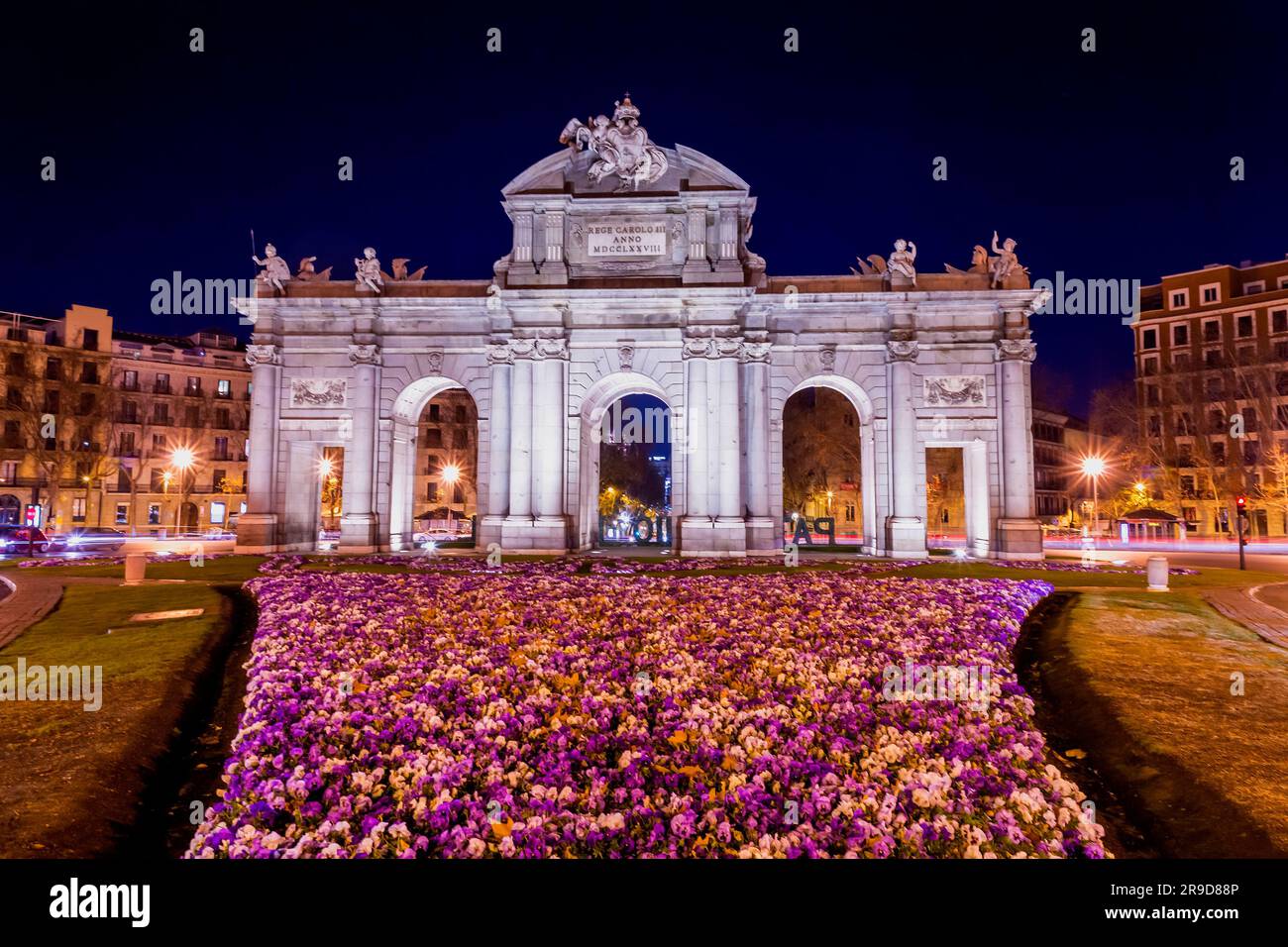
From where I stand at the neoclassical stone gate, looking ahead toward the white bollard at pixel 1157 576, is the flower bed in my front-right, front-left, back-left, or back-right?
front-right

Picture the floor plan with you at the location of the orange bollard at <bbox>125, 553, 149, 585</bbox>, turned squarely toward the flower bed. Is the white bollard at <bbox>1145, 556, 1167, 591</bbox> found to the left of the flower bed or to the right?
left

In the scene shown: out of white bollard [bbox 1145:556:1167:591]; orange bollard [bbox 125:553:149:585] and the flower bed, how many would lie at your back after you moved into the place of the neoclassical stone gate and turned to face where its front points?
0

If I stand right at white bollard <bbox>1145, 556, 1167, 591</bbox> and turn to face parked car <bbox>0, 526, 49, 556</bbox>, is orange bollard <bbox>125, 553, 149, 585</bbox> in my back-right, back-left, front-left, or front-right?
front-left

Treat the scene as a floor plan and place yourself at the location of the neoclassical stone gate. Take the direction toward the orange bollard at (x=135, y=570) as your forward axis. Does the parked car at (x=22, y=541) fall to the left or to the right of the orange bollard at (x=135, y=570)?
right

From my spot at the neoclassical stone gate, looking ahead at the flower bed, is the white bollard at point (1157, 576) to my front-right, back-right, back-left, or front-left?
front-left

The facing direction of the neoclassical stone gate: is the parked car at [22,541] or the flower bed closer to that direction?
the flower bed

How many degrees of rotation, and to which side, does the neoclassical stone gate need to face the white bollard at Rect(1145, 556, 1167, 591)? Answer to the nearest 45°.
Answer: approximately 45° to its left

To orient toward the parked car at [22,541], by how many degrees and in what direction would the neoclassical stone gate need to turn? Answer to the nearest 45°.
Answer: approximately 90° to its right

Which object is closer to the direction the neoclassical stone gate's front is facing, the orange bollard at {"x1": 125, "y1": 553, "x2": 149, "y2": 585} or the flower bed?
the flower bed

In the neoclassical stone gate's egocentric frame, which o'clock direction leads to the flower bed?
The flower bed is roughly at 12 o'clock from the neoclassical stone gate.

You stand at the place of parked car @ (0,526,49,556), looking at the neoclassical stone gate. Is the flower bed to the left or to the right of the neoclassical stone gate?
right

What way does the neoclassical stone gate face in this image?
toward the camera
